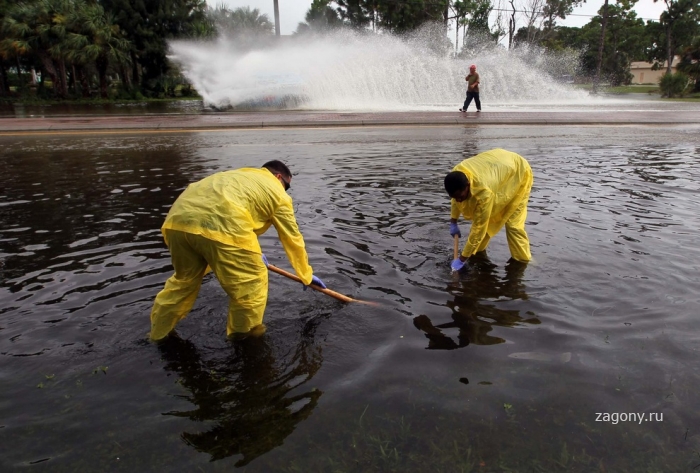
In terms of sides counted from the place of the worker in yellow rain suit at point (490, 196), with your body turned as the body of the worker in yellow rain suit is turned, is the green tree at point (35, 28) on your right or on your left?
on your right

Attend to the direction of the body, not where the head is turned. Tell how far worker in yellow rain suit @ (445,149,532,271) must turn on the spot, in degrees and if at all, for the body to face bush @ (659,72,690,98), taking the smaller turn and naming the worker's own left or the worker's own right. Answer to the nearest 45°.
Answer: approximately 135° to the worker's own right

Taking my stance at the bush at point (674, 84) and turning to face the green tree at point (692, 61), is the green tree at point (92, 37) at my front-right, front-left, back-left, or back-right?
back-left

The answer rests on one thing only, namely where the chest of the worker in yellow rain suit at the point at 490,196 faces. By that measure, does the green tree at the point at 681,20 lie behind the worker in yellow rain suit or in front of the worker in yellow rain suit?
behind

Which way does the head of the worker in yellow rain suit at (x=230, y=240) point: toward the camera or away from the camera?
away from the camera

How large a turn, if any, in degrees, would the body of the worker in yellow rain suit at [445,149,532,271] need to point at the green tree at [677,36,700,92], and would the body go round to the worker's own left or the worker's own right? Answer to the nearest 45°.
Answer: approximately 135° to the worker's own right

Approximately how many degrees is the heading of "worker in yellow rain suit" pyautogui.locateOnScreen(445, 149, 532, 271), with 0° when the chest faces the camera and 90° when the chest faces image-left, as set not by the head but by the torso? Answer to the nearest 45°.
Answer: approximately 45°

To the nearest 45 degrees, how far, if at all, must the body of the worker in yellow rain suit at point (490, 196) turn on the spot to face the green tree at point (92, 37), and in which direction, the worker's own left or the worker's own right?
approximately 90° to the worker's own right

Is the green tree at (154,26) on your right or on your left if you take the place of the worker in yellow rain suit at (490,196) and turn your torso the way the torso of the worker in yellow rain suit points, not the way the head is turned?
on your right
